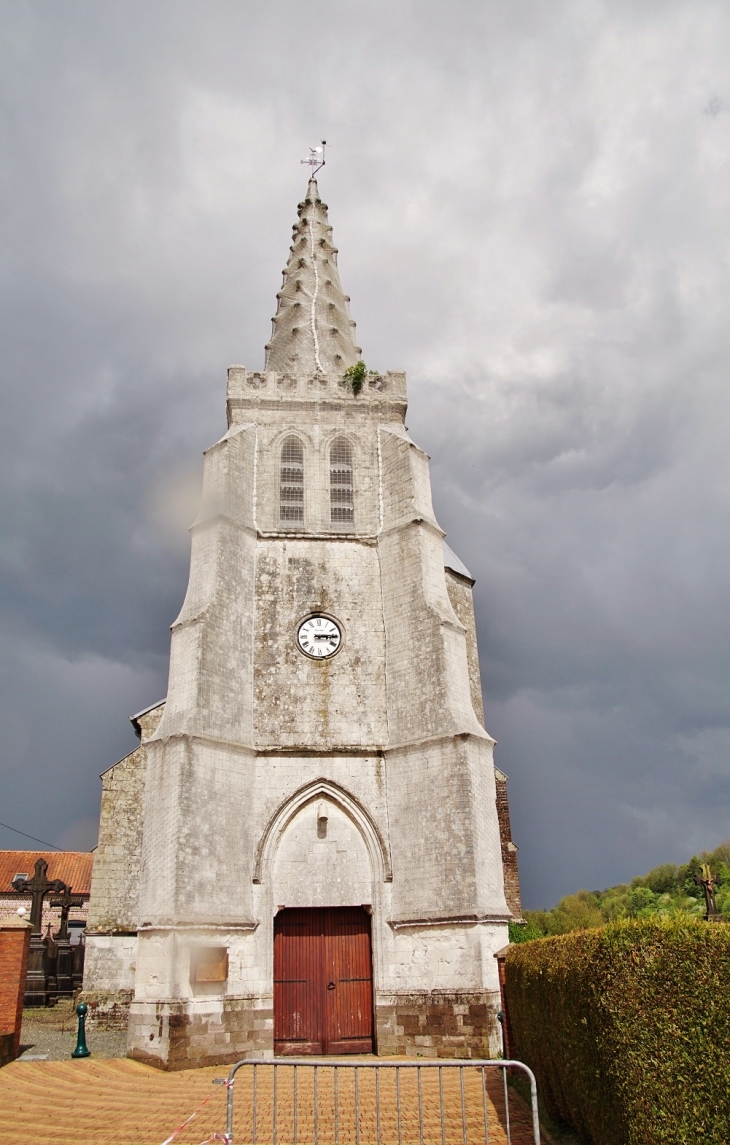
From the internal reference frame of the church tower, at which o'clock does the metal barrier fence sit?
The metal barrier fence is roughly at 12 o'clock from the church tower.

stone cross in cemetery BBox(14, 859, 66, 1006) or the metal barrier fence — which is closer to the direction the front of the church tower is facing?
the metal barrier fence

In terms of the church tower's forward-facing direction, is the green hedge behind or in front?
in front

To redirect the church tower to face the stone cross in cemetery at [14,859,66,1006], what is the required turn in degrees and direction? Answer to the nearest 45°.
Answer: approximately 135° to its right

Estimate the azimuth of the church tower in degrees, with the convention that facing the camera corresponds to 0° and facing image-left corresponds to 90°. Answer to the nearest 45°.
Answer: approximately 0°
